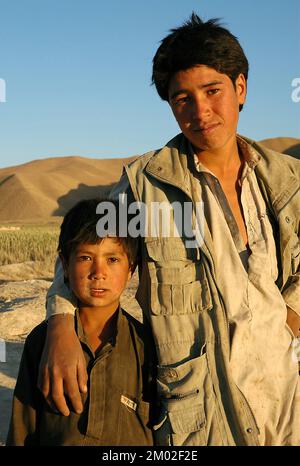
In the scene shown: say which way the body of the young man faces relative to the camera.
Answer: toward the camera

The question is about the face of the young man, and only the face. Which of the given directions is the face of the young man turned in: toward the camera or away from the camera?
toward the camera

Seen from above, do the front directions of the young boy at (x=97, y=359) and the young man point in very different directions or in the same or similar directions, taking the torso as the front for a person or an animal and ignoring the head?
same or similar directions

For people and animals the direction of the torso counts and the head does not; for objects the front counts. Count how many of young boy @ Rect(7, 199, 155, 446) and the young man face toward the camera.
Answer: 2

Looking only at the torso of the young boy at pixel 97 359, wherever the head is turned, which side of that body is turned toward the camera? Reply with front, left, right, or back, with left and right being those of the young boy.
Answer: front

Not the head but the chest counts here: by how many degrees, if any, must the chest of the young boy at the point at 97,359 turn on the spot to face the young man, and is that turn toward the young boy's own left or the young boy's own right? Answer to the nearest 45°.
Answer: approximately 90° to the young boy's own left

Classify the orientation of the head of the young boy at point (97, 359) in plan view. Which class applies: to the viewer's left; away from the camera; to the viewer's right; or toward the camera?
toward the camera

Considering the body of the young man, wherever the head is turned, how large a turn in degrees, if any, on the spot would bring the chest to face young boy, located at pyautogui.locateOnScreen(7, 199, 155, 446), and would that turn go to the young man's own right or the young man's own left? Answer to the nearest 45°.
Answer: approximately 90° to the young man's own right
